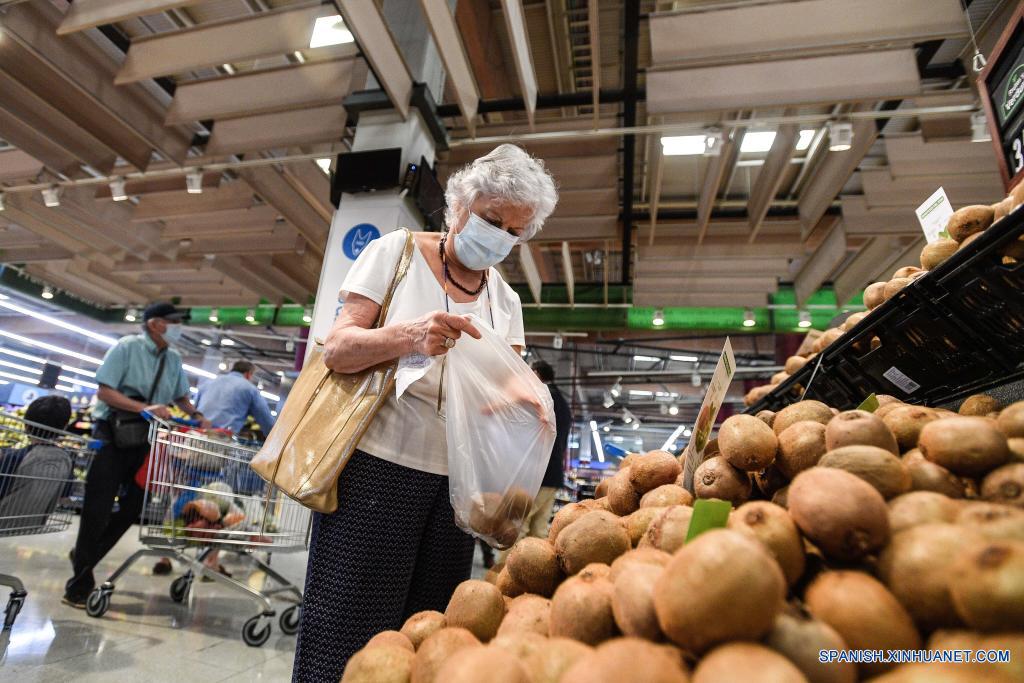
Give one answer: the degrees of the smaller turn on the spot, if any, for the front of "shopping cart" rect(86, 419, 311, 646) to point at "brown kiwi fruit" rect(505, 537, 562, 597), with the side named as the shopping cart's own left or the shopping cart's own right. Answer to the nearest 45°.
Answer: approximately 45° to the shopping cart's own right

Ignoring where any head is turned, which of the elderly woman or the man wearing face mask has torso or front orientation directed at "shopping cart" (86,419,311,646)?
the man wearing face mask

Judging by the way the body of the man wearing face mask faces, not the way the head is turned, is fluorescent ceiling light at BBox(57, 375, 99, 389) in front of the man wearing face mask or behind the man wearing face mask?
behind

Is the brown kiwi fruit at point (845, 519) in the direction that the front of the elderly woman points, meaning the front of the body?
yes

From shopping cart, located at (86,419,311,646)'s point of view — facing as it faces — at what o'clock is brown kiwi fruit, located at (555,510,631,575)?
The brown kiwi fruit is roughly at 1 o'clock from the shopping cart.

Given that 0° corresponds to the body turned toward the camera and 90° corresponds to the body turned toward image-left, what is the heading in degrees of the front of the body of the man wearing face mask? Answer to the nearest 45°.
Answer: approximately 315°

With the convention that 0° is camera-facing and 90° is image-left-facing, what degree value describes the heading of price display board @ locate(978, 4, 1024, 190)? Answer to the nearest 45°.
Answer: approximately 45°

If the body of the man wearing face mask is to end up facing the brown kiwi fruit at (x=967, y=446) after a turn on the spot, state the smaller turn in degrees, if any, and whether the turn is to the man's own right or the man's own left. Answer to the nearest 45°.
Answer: approximately 45° to the man's own right

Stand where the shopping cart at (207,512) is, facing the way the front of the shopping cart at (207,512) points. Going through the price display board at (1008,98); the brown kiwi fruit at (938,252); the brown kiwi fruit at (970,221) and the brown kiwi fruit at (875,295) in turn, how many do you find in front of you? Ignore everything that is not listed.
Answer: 4

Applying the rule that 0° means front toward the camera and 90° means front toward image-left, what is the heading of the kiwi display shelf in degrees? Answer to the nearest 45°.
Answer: approximately 45°

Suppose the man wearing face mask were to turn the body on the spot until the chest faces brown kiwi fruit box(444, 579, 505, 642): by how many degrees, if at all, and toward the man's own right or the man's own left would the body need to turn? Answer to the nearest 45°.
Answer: approximately 45° to the man's own right

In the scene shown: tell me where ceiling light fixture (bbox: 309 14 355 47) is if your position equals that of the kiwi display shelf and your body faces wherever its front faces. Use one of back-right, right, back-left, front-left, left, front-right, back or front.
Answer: front-right
